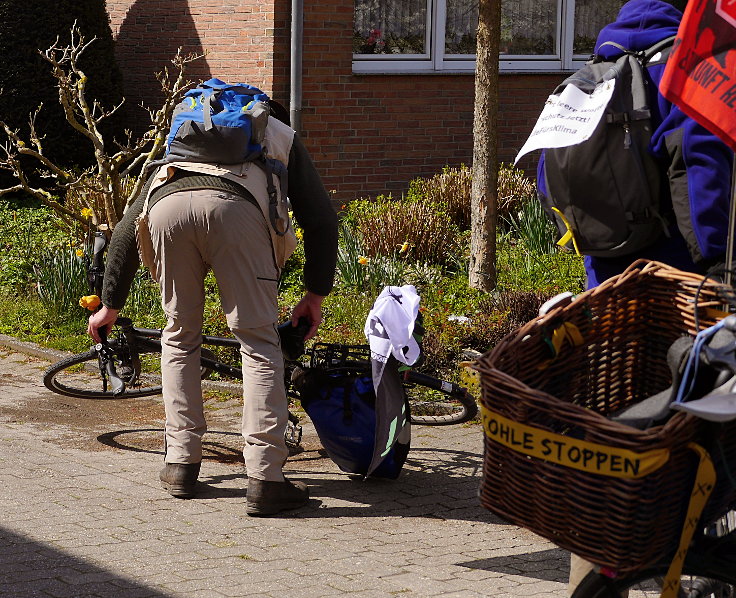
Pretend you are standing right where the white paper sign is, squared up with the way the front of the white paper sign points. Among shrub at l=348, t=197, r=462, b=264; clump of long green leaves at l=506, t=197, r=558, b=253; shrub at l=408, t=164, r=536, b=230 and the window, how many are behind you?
4

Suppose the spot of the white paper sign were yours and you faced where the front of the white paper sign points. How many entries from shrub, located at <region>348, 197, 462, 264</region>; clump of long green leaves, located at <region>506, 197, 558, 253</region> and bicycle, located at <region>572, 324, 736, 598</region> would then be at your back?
2

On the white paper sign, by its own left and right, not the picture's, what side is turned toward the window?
back

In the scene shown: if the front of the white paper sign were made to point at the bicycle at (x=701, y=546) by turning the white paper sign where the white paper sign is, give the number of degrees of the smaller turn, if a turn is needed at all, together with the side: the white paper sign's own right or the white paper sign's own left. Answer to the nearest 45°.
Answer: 0° — it already faces it

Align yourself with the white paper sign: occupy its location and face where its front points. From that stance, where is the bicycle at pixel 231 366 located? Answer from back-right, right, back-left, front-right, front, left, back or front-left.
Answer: back-right

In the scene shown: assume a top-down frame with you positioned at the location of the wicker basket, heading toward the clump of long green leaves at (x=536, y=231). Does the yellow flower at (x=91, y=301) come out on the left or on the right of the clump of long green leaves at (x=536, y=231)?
left

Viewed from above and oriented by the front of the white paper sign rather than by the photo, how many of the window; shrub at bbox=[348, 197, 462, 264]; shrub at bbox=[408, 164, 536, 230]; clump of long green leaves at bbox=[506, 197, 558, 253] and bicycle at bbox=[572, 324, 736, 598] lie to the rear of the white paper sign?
4

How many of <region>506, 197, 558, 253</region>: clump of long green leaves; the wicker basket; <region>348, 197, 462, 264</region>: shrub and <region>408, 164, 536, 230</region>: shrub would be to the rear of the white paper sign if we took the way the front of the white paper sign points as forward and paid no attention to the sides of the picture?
3

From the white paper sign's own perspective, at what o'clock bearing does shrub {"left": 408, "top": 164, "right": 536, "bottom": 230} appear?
The shrub is roughly at 6 o'clock from the white paper sign.

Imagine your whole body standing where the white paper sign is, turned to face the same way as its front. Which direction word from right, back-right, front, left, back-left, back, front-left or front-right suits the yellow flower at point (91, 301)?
back-right

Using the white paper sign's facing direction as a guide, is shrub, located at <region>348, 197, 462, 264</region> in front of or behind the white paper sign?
behind

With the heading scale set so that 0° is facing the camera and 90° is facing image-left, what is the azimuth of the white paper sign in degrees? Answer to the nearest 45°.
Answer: approximately 0°

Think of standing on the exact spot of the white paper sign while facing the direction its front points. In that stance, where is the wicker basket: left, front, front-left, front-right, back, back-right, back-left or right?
front

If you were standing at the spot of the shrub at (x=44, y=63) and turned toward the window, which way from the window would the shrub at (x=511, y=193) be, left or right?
right

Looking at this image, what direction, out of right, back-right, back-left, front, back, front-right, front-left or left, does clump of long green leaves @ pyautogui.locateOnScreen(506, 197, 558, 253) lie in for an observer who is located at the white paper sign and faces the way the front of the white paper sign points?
back

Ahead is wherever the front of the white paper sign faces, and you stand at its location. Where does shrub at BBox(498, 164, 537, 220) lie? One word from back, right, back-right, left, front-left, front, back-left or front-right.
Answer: back
